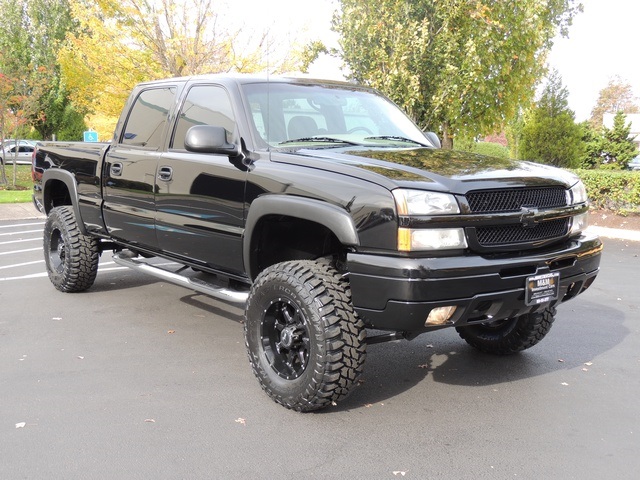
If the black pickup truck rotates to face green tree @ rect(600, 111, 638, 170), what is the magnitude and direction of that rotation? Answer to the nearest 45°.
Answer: approximately 90° to its left

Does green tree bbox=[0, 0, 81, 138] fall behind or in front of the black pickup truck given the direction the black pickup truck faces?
behind

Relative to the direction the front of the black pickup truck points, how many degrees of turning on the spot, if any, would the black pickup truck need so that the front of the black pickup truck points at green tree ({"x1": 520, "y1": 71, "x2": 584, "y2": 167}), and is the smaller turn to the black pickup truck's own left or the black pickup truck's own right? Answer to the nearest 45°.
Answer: approximately 90° to the black pickup truck's own left

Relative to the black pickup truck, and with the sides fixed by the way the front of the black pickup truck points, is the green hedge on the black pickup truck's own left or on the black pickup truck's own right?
on the black pickup truck's own left

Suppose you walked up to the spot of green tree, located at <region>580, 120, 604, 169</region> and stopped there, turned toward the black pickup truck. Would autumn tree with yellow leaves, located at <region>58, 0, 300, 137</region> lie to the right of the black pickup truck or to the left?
right

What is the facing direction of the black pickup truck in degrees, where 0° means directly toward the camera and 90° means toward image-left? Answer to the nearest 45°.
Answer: approximately 315°

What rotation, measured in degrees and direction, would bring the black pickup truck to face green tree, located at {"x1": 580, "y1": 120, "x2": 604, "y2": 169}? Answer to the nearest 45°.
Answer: approximately 90° to its left

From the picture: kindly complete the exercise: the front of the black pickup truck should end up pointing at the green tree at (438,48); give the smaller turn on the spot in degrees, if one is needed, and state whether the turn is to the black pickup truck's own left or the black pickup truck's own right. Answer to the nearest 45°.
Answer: approximately 135° to the black pickup truck's own left
